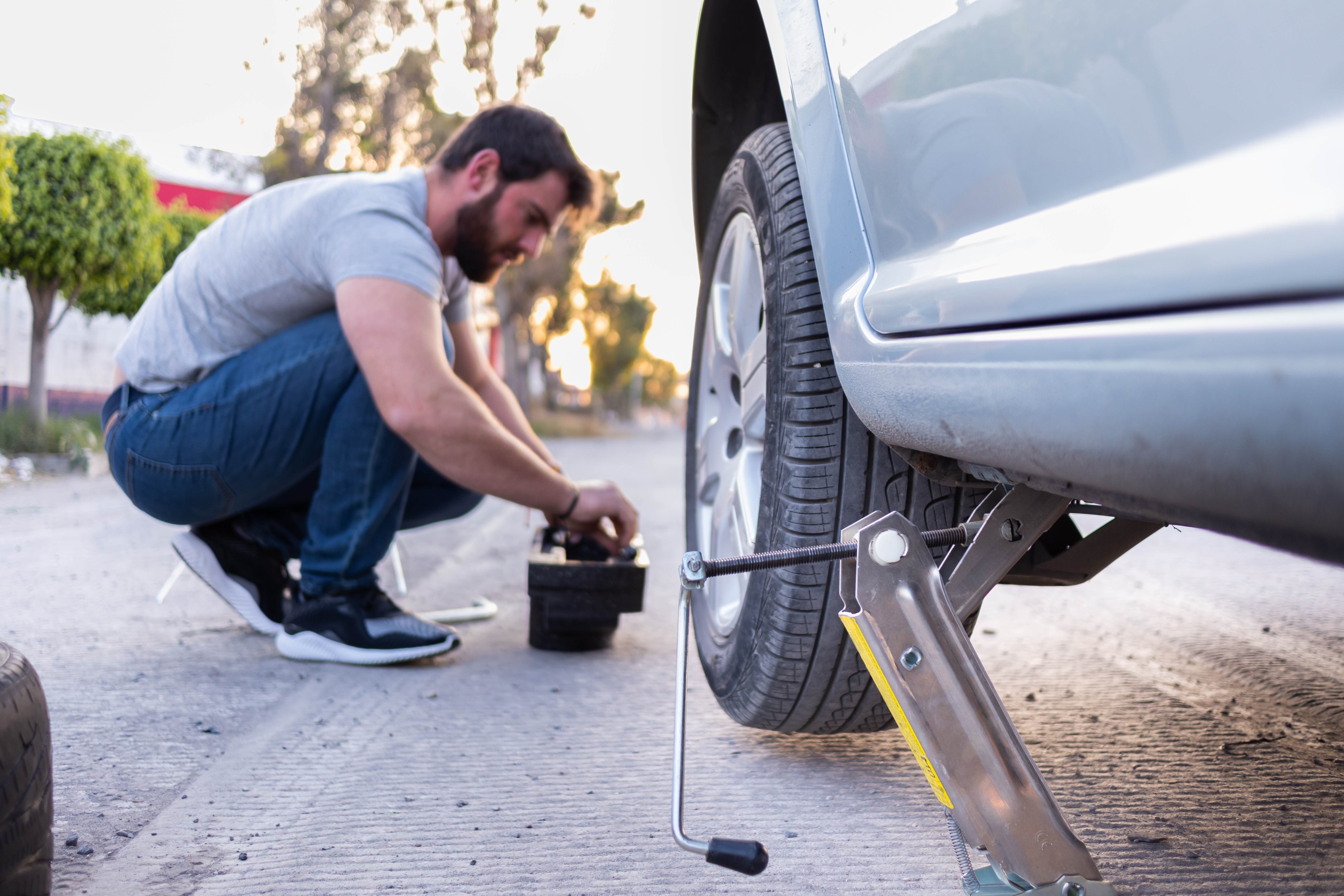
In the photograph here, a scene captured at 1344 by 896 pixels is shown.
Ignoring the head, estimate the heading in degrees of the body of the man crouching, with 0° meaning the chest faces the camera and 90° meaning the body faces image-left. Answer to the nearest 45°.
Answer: approximately 270°

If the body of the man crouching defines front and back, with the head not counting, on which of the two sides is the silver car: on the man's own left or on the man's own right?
on the man's own right

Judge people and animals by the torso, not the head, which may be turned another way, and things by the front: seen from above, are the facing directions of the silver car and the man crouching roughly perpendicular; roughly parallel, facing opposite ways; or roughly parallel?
roughly perpendicular

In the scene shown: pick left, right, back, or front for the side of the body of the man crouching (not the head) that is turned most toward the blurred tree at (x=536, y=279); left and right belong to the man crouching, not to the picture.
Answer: left
